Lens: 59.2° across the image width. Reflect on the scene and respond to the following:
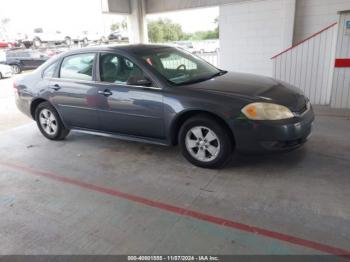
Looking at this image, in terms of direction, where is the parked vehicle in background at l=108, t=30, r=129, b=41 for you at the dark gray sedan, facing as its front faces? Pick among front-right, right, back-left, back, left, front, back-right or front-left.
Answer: back-left

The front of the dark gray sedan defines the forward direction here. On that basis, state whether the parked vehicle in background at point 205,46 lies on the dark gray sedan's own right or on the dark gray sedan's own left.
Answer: on the dark gray sedan's own left

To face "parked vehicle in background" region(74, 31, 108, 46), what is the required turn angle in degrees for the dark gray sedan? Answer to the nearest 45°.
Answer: approximately 135° to its left

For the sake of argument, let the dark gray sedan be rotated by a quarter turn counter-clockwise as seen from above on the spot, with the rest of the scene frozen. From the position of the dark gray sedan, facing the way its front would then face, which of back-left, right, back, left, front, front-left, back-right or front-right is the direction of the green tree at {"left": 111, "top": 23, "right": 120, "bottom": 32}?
front-left

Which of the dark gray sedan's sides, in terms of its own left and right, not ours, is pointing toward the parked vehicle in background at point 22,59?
back

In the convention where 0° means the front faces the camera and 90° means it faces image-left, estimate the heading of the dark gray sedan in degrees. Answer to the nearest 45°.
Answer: approximately 315°

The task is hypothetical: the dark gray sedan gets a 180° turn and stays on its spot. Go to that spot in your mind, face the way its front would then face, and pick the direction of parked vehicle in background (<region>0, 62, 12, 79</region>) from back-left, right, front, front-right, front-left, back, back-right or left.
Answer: front

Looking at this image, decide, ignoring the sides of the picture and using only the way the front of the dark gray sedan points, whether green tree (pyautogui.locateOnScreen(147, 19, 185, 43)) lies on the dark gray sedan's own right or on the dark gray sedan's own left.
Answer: on the dark gray sedan's own left
